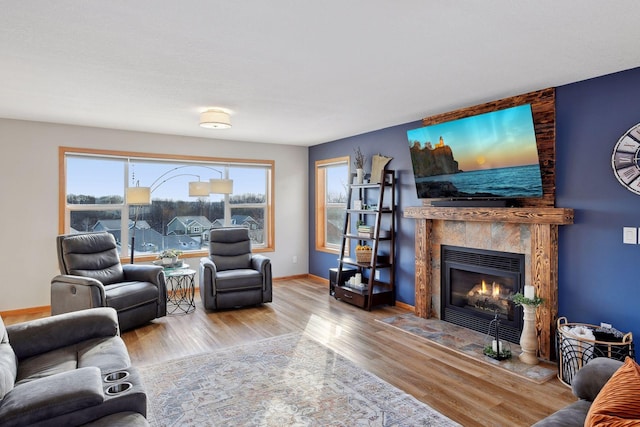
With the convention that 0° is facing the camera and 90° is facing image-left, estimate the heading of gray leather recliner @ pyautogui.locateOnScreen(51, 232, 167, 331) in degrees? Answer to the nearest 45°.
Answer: approximately 315°

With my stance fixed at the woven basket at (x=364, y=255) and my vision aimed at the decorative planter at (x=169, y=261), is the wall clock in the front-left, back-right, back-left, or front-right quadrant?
back-left

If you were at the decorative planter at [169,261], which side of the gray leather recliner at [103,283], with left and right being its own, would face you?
left
